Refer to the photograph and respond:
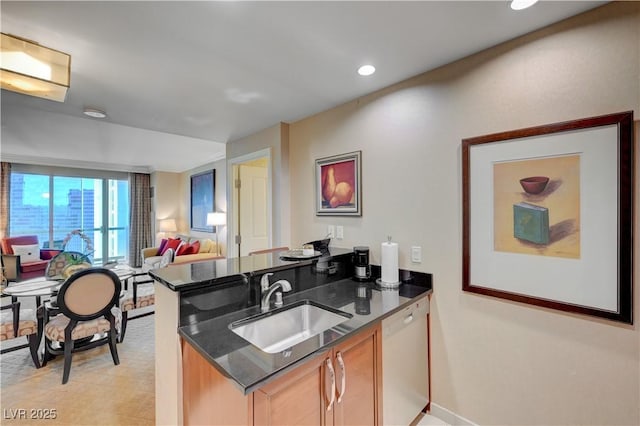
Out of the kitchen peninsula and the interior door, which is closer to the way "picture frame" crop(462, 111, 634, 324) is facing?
the kitchen peninsula

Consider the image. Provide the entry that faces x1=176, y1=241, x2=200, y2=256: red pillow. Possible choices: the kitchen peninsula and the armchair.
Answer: the armchair

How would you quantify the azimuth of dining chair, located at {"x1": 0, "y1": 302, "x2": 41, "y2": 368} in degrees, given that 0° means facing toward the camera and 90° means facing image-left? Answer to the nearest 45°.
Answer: approximately 225°

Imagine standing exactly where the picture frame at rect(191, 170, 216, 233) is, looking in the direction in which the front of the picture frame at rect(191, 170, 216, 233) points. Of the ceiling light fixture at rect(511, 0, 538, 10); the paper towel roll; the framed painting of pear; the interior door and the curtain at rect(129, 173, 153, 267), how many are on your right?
1

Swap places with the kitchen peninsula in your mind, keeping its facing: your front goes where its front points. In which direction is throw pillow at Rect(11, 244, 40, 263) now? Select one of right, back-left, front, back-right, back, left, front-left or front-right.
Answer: back

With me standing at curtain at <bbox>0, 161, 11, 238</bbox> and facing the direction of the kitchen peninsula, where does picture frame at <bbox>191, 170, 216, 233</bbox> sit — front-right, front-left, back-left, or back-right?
front-left

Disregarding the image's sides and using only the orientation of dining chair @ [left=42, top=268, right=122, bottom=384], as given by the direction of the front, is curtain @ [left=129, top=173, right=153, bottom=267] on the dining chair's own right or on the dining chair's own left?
on the dining chair's own right

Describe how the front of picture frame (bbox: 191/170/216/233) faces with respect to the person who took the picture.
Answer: facing the viewer and to the left of the viewer

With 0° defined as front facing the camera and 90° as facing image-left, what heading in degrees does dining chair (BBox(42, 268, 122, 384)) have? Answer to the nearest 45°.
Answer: approximately 135°

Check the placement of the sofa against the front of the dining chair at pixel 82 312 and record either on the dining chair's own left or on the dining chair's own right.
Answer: on the dining chair's own right

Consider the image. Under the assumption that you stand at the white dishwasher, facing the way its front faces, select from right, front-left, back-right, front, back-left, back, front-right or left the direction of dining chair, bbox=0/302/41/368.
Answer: back-right

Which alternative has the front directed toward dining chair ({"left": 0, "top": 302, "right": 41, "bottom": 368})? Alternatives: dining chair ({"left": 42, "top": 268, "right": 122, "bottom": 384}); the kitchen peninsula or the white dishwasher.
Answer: dining chair ({"left": 42, "top": 268, "right": 122, "bottom": 384})

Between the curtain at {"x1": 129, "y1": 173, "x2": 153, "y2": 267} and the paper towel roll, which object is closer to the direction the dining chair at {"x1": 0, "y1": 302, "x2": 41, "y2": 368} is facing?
the curtain

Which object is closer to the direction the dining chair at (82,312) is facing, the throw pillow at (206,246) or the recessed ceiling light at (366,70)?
the throw pillow

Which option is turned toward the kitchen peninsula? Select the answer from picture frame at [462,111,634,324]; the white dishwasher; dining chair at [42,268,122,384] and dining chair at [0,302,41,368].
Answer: the picture frame

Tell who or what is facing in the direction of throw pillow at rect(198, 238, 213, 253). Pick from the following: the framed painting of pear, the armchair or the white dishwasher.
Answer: the armchair

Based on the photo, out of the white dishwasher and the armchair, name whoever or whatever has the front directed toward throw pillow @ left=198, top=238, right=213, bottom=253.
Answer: the armchair
